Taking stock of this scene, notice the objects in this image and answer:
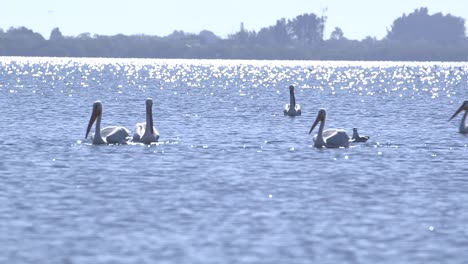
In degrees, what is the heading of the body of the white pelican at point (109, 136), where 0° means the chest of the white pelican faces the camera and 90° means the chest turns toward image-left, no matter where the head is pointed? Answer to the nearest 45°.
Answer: approximately 90°
